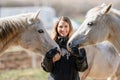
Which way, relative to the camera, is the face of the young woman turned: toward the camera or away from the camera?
toward the camera

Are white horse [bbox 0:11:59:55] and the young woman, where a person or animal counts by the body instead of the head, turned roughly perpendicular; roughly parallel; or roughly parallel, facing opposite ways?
roughly perpendicular

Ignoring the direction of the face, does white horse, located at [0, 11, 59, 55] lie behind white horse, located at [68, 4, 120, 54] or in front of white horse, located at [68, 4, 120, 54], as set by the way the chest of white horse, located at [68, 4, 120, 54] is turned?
in front

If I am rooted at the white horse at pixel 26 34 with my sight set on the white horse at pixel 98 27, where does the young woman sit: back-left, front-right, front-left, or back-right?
front-left

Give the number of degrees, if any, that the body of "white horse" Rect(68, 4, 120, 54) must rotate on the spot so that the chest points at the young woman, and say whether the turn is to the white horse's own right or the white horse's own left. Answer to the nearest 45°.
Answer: approximately 45° to the white horse's own left

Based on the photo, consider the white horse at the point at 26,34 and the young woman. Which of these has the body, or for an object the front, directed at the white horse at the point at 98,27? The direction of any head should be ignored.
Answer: the white horse at the point at 26,34

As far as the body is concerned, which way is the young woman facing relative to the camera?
toward the camera

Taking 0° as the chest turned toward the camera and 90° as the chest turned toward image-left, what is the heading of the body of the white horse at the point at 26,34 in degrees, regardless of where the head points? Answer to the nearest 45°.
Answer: approximately 270°

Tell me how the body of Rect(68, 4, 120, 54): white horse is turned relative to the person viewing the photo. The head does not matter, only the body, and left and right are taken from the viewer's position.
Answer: facing to the left of the viewer

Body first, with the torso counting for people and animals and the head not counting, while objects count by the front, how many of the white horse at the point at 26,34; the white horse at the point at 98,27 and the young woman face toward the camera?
1
